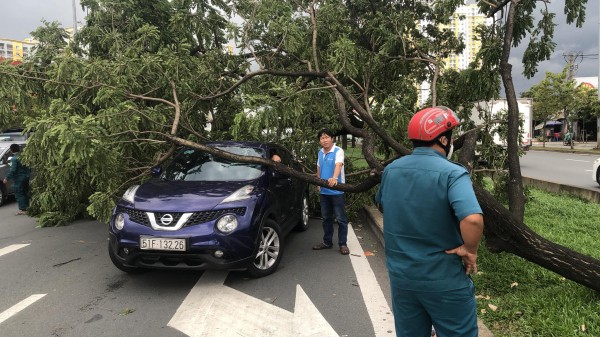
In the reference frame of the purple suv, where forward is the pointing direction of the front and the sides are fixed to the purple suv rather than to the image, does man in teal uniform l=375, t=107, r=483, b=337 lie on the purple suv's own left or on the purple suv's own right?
on the purple suv's own left

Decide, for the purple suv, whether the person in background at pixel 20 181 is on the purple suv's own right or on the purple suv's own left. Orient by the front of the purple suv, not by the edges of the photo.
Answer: on the purple suv's own right

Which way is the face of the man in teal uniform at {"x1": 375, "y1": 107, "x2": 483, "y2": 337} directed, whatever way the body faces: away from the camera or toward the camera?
away from the camera

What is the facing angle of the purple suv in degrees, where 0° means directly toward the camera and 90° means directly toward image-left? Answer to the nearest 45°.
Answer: approximately 45°

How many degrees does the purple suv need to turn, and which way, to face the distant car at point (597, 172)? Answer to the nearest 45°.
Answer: approximately 180°

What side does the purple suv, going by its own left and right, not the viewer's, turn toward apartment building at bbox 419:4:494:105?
back

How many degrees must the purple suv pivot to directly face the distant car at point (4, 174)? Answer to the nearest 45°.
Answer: approximately 90° to its right
